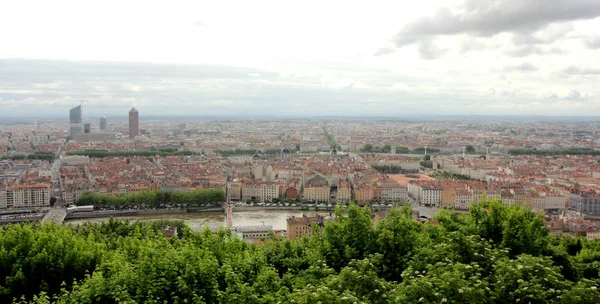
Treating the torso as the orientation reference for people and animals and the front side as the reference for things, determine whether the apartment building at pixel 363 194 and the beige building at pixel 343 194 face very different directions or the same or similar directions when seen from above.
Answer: same or similar directions

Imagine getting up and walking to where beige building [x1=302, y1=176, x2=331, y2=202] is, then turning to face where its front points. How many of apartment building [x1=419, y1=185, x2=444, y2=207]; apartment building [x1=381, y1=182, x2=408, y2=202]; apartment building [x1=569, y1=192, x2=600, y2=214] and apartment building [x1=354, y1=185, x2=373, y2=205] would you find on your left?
4

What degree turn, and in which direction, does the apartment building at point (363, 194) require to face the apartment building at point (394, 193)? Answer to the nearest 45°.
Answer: approximately 90° to its left

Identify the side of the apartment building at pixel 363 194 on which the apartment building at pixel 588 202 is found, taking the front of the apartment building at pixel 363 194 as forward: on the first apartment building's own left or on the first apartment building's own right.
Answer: on the first apartment building's own left

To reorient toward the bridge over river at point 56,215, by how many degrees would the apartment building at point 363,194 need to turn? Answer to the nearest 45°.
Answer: approximately 45° to its right

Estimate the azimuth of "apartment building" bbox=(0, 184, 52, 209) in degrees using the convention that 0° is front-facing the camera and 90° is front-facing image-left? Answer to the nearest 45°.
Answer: approximately 0°

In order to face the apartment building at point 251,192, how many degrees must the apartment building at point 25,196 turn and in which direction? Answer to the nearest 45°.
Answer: approximately 90° to its left

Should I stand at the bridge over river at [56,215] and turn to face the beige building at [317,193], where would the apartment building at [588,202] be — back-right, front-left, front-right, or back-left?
front-right

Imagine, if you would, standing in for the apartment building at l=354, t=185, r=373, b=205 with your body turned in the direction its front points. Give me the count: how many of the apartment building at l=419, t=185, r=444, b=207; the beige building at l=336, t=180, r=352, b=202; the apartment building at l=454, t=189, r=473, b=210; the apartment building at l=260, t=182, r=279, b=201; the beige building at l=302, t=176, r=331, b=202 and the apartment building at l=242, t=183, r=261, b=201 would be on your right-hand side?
4

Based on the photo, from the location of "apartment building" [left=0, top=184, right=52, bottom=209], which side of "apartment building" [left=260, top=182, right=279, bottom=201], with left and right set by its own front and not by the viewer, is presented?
right

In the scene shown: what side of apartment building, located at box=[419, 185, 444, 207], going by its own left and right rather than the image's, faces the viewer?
front

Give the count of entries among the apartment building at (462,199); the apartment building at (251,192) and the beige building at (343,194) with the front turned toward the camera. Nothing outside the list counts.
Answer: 3

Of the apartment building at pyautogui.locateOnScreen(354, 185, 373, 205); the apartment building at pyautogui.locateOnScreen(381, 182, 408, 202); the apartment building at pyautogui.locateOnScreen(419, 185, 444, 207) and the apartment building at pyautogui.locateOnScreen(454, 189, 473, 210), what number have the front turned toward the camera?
4

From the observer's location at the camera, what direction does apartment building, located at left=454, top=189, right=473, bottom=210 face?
facing the viewer

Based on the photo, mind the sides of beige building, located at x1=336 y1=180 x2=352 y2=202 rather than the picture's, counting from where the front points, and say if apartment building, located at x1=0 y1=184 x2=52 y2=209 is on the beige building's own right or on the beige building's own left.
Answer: on the beige building's own right

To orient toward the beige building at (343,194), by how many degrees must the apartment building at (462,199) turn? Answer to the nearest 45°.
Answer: approximately 90° to its right

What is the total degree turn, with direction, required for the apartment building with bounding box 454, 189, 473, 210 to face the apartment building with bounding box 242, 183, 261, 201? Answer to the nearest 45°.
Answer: approximately 90° to its right

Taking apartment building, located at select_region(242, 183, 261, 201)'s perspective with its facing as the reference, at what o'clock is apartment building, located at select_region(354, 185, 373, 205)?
apartment building, located at select_region(354, 185, 373, 205) is roughly at 9 o'clock from apartment building, located at select_region(242, 183, 261, 201).

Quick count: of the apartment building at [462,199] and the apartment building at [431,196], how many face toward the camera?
2
